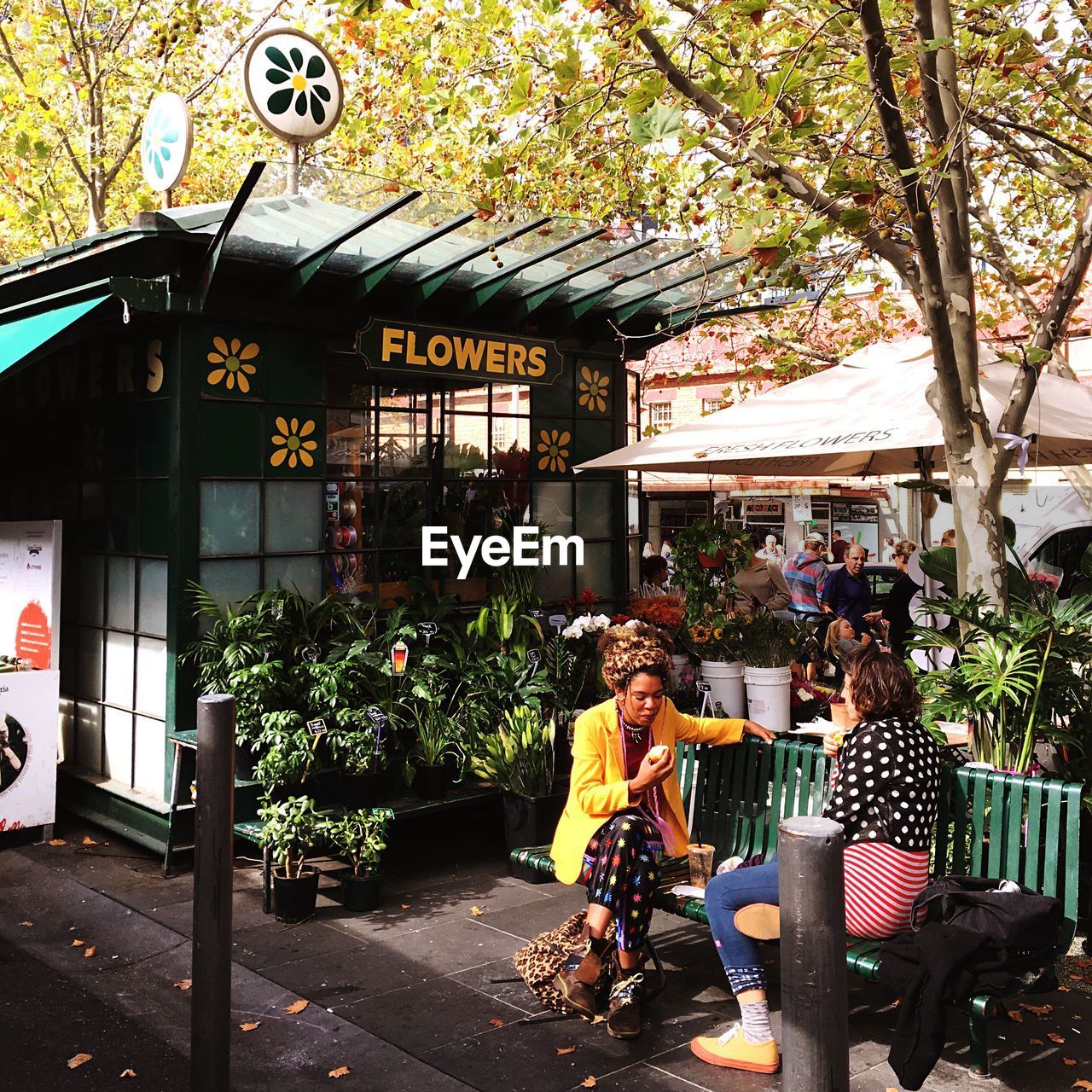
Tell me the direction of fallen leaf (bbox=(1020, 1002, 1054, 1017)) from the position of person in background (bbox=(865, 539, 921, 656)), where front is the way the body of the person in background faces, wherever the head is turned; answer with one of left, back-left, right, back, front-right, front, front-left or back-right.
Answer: left

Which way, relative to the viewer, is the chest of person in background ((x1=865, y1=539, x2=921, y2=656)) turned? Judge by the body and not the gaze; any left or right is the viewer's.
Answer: facing to the left of the viewer

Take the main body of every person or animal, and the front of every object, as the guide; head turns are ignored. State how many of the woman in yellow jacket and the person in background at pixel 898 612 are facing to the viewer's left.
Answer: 1

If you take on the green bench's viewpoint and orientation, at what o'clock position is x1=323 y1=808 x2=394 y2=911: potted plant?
The potted plant is roughly at 2 o'clock from the green bench.

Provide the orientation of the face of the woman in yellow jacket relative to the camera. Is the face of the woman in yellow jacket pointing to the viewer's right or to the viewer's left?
to the viewer's right

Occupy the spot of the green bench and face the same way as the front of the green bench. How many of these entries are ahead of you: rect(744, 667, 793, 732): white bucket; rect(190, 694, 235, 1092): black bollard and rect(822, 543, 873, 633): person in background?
1

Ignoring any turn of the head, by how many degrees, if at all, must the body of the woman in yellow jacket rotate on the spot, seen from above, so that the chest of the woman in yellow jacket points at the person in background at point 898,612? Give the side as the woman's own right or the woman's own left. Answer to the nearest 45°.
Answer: approximately 180°

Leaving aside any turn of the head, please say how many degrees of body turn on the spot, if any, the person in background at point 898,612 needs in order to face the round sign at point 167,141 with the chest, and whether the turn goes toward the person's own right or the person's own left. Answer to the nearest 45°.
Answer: approximately 45° to the person's own left

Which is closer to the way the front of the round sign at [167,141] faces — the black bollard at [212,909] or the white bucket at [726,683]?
the black bollard

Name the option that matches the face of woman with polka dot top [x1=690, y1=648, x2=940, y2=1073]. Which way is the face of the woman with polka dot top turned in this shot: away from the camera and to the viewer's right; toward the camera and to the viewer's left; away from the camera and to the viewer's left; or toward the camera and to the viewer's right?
away from the camera and to the viewer's left

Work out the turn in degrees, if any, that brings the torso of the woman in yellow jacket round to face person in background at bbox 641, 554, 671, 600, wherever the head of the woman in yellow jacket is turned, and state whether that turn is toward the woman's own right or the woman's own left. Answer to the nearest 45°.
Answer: approximately 180°
